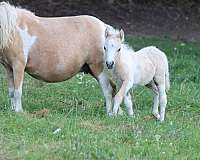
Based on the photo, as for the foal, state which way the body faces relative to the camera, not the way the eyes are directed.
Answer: to the viewer's left

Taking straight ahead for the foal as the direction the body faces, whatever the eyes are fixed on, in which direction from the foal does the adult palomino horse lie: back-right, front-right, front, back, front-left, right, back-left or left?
front
